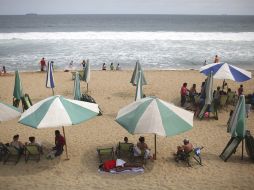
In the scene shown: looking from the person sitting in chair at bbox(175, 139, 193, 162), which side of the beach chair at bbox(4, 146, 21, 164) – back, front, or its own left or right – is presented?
right

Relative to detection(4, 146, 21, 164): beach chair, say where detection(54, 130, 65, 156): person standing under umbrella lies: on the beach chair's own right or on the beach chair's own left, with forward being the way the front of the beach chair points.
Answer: on the beach chair's own right

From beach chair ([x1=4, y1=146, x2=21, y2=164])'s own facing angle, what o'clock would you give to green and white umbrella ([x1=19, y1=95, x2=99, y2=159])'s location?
The green and white umbrella is roughly at 3 o'clock from the beach chair.

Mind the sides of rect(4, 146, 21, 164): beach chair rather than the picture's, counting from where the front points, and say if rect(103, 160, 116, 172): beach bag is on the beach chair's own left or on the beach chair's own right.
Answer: on the beach chair's own right

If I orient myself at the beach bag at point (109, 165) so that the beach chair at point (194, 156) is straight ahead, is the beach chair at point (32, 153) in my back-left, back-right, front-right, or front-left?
back-left

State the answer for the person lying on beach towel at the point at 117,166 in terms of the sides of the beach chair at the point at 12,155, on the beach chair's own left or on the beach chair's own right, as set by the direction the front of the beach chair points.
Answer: on the beach chair's own right

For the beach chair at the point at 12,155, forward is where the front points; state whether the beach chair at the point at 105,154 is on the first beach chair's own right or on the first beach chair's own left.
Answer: on the first beach chair's own right

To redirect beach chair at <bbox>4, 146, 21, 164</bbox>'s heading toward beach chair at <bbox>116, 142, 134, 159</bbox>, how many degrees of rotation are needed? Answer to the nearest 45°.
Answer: approximately 45° to its right

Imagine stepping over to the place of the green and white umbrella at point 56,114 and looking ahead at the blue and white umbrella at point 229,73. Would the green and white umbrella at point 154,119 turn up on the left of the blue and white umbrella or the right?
right
